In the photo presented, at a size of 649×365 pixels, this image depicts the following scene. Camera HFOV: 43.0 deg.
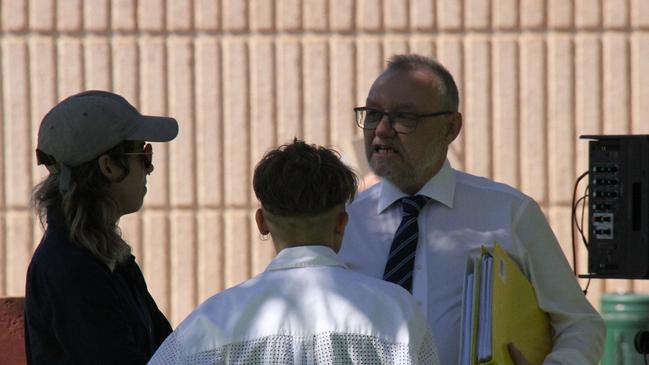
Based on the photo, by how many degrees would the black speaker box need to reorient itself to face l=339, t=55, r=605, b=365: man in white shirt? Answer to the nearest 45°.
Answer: approximately 135° to its left

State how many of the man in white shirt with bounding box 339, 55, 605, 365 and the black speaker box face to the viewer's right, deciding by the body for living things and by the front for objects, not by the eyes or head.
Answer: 0

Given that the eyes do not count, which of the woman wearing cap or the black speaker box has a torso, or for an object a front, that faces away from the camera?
the black speaker box

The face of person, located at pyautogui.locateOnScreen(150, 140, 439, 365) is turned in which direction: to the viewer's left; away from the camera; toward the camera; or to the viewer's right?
away from the camera

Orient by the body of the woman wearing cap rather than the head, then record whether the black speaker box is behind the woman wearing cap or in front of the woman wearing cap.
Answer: in front

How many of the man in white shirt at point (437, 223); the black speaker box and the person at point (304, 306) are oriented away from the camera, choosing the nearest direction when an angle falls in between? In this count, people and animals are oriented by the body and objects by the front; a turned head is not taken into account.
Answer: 2

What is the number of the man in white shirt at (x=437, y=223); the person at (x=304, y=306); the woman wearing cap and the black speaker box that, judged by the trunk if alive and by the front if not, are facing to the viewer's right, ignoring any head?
1

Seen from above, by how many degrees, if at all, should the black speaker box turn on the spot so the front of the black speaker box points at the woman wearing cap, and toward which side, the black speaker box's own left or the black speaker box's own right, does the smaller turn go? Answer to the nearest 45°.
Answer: approximately 135° to the black speaker box's own left

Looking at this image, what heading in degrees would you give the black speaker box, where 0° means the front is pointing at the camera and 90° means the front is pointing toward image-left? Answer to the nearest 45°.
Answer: approximately 180°

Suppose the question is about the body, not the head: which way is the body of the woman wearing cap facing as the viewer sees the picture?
to the viewer's right

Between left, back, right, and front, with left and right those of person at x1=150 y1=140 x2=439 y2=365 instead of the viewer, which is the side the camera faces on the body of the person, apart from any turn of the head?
back

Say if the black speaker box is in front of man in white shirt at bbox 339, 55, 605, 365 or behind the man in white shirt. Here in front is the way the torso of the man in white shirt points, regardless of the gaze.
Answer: behind

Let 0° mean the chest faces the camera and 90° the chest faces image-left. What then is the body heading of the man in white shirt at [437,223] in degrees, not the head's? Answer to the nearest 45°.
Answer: approximately 45°
